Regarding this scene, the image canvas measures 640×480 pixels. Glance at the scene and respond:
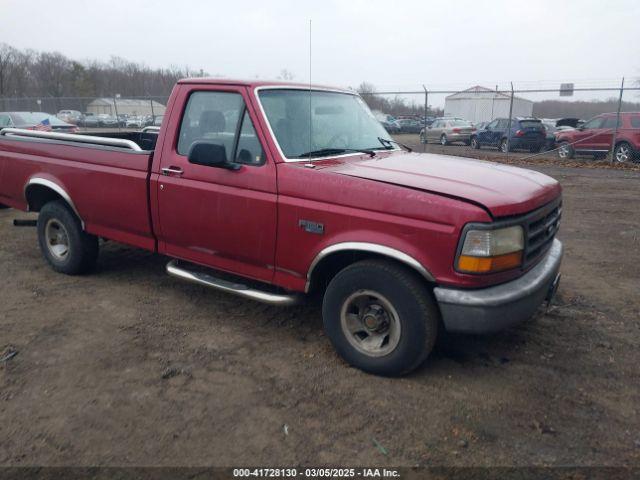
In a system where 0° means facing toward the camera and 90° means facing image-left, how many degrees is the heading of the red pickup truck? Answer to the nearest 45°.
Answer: approximately 315°

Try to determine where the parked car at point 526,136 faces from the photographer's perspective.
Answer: facing away from the viewer and to the left of the viewer

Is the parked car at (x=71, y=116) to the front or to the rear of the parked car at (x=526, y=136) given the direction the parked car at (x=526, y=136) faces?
to the front

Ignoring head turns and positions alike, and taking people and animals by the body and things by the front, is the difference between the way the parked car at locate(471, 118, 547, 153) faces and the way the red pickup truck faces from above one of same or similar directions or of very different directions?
very different directions

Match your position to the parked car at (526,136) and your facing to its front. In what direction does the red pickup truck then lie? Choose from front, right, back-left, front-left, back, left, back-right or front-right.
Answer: back-left

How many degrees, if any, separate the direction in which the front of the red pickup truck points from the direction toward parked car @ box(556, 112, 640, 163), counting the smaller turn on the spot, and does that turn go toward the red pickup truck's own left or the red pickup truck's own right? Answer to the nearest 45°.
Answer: approximately 90° to the red pickup truck's own left

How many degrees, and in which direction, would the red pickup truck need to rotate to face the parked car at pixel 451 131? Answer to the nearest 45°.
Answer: approximately 135° to its left

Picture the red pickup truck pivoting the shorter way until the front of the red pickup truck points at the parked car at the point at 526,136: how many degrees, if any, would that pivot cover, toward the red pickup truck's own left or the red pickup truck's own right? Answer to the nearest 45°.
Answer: approximately 90° to the red pickup truck's own left

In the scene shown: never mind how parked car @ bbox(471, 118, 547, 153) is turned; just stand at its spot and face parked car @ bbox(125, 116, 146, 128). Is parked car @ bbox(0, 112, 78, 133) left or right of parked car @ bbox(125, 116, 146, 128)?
left

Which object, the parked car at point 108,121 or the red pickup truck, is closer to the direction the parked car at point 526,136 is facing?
the parked car

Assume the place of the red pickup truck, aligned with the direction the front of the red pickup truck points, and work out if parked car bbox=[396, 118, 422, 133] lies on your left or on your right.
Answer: on your left

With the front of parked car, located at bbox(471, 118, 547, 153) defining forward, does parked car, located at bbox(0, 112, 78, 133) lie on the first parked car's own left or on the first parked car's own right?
on the first parked car's own left
